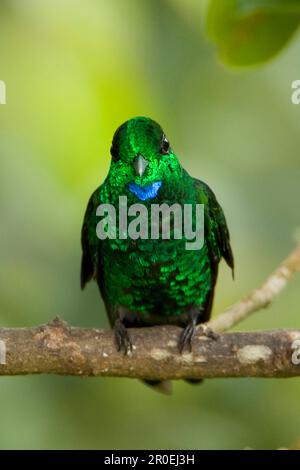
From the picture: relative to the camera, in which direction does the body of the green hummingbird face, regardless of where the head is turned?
toward the camera
